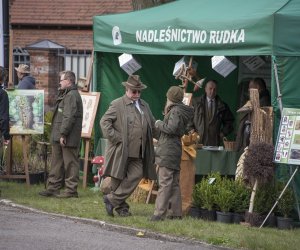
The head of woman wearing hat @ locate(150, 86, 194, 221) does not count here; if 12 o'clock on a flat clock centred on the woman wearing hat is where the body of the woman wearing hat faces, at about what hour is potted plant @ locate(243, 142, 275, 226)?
The potted plant is roughly at 6 o'clock from the woman wearing hat.

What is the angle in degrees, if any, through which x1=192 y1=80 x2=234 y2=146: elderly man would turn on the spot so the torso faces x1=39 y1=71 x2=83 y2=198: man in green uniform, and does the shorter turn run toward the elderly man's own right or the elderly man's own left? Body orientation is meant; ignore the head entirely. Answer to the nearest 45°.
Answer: approximately 90° to the elderly man's own right

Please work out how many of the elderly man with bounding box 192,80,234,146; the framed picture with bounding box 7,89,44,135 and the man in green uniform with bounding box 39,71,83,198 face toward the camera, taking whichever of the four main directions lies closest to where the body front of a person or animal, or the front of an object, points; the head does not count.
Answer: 2

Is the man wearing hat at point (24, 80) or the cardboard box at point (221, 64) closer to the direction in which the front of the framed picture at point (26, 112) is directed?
the cardboard box

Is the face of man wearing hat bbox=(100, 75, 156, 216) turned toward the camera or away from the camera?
toward the camera

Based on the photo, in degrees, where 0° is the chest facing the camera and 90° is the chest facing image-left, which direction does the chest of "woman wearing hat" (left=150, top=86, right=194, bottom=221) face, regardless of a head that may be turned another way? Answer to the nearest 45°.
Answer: approximately 90°

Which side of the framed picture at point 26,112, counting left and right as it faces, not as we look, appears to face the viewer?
front

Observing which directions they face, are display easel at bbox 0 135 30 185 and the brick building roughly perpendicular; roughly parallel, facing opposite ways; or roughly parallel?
roughly parallel

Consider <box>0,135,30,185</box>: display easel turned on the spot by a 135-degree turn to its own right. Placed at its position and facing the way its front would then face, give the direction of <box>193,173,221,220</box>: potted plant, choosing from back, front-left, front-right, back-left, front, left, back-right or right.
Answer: back

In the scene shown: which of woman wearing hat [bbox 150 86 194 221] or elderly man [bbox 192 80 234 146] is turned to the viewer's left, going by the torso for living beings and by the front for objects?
the woman wearing hat
